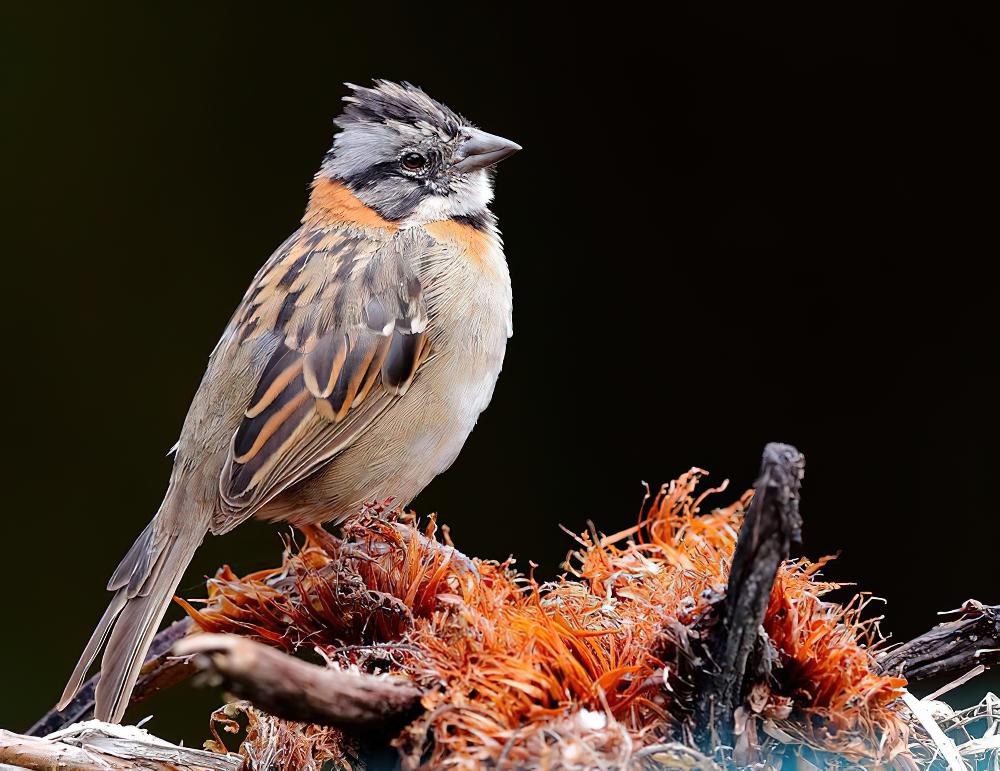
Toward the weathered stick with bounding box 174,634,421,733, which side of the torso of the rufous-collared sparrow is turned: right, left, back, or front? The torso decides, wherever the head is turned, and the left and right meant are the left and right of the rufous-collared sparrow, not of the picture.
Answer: right

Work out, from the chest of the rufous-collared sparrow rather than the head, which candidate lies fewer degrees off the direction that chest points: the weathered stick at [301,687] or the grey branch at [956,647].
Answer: the grey branch

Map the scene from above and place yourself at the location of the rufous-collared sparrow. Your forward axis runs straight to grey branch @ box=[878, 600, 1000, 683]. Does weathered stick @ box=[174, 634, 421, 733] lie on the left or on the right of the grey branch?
right

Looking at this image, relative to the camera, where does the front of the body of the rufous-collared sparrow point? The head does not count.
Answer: to the viewer's right

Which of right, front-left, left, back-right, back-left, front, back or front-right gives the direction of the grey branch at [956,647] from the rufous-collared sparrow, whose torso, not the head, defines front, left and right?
front-right

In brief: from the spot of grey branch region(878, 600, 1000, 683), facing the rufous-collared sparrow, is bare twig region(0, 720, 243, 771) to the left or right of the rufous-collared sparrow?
left

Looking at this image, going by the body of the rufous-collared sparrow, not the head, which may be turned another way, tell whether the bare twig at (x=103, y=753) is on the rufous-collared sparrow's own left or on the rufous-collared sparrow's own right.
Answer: on the rufous-collared sparrow's own right
